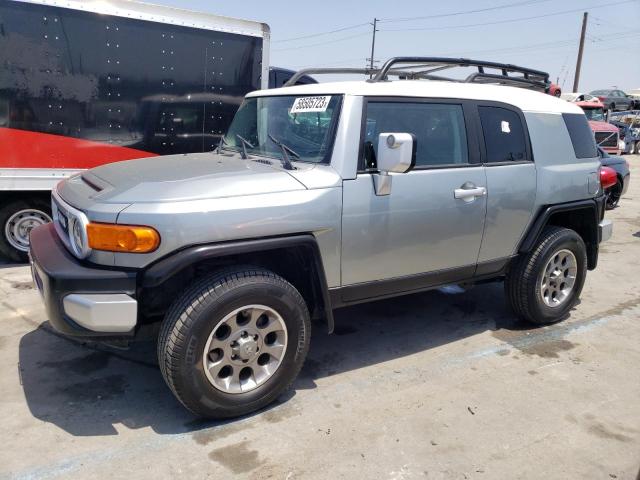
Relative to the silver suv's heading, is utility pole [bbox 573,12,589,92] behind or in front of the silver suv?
behind

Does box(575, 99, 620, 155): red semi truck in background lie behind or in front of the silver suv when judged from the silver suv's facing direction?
behind

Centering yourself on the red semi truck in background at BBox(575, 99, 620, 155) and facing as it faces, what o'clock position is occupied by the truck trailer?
The truck trailer is roughly at 2 o'clock from the red semi truck in background.

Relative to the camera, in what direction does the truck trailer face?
facing away from the viewer and to the right of the viewer

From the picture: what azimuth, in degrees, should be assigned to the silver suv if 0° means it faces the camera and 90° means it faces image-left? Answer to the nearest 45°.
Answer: approximately 45°

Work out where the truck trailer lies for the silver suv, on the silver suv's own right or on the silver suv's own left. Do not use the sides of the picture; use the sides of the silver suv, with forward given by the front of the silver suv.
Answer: on the silver suv's own right
